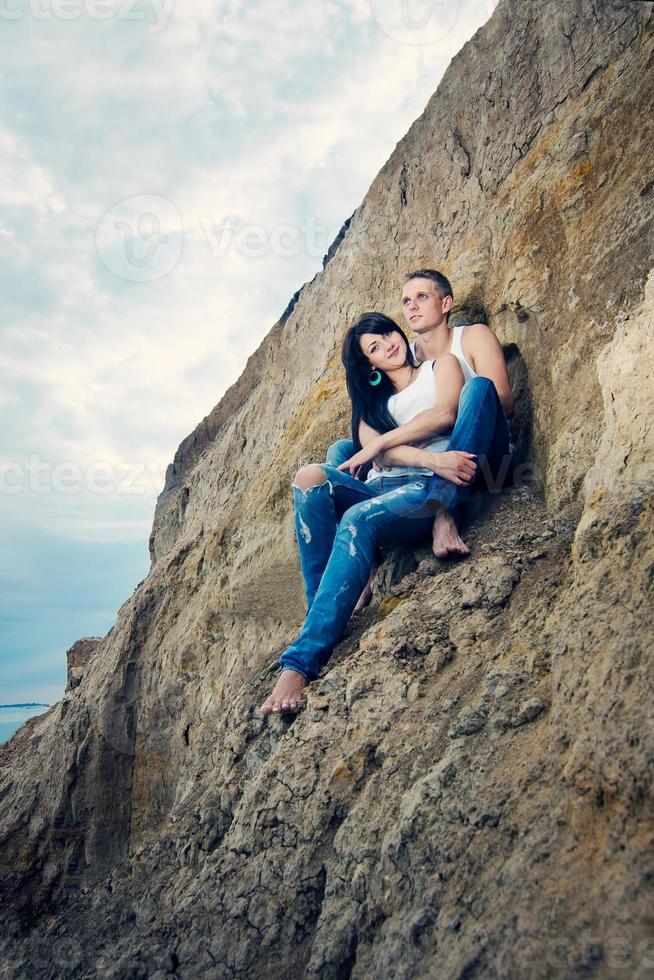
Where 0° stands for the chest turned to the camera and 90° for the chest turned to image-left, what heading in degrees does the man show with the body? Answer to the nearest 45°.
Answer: approximately 45°

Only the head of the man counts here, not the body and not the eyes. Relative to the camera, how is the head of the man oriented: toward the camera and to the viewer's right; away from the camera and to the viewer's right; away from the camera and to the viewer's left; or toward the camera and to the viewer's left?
toward the camera and to the viewer's left

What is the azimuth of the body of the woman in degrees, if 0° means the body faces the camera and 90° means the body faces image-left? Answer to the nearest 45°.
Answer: approximately 45°
